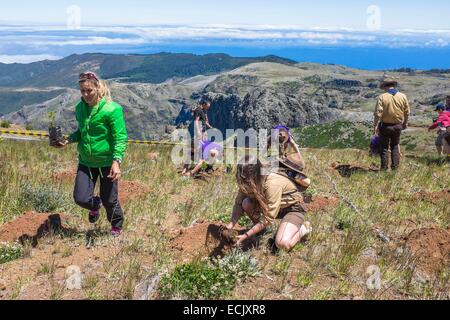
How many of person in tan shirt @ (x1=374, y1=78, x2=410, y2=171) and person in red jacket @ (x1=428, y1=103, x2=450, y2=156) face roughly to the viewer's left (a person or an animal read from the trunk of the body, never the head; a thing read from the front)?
1

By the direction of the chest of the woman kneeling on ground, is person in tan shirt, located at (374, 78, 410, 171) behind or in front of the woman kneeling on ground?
behind

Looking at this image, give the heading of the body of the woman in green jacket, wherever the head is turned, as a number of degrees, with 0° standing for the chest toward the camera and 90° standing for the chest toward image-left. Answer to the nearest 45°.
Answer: approximately 45°

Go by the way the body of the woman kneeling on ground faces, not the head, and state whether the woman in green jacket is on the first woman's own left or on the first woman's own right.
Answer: on the first woman's own right

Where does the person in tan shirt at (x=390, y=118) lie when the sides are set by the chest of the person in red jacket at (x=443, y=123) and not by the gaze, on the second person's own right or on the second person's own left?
on the second person's own left

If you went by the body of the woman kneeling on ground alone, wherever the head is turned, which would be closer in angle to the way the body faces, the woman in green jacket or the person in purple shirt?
the woman in green jacket

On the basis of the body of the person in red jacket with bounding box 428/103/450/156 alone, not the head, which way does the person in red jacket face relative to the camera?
to the viewer's left

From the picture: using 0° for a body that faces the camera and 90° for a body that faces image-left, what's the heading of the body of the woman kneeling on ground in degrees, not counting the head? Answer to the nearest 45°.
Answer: approximately 45°

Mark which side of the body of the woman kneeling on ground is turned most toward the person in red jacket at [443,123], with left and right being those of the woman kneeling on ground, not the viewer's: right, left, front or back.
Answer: back
